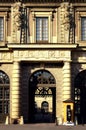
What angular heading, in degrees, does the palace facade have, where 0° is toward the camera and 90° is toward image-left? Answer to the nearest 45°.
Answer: approximately 0°
